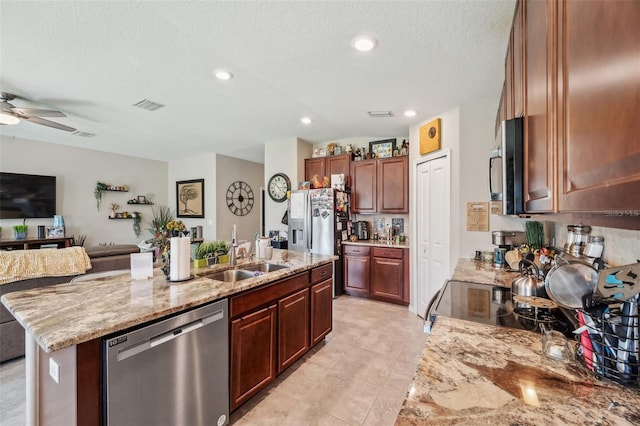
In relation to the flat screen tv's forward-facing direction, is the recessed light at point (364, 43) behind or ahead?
ahead

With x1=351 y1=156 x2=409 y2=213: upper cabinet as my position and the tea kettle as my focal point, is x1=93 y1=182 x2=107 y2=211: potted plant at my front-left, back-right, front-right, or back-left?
back-right

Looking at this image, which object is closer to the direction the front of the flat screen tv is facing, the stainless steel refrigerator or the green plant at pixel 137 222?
the stainless steel refrigerator

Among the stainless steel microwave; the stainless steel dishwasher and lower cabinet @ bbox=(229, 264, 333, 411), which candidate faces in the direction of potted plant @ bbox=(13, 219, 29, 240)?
the stainless steel microwave

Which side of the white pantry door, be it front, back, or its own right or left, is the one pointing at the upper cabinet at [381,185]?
right

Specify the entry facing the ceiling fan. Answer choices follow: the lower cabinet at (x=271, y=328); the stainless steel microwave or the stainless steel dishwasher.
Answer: the stainless steel microwave

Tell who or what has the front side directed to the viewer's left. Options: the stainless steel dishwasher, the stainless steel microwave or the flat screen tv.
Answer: the stainless steel microwave

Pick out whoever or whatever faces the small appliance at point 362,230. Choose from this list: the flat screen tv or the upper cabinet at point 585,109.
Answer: the flat screen tv

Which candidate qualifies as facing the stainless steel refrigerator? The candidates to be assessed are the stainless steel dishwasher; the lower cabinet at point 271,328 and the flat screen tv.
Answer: the flat screen tv

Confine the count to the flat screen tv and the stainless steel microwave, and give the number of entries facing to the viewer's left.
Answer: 1
